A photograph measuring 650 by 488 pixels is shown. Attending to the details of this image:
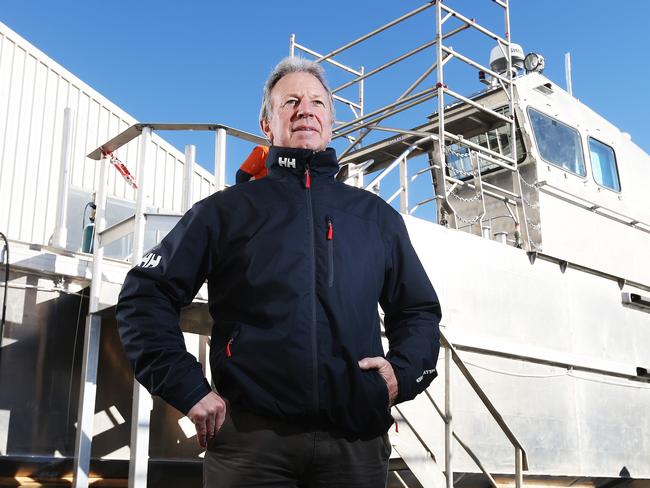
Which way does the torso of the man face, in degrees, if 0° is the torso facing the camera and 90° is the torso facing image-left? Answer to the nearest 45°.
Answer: approximately 0°

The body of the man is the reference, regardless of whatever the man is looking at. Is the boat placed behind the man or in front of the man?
behind
